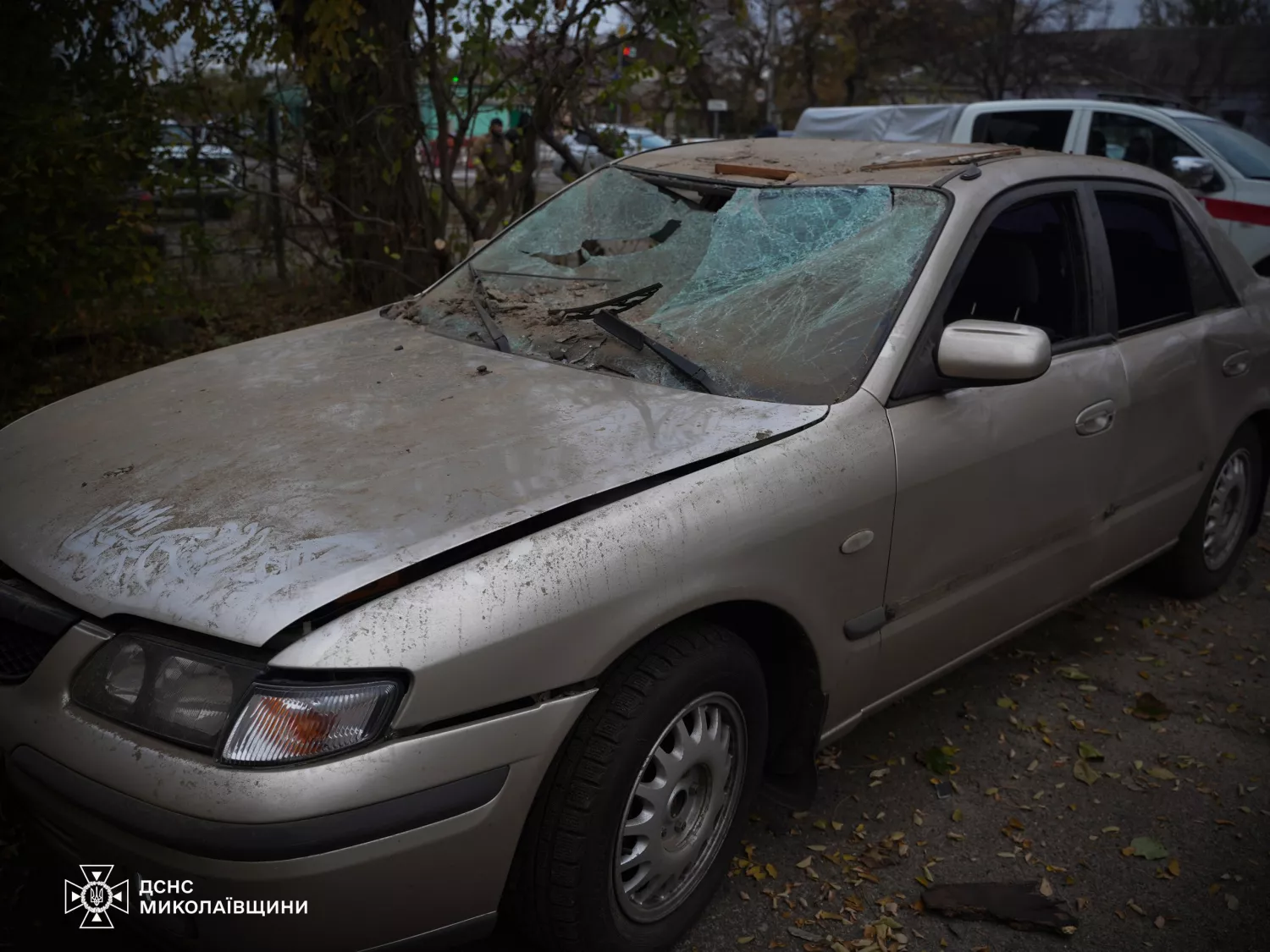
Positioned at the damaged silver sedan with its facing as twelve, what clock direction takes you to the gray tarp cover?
The gray tarp cover is roughly at 5 o'clock from the damaged silver sedan.

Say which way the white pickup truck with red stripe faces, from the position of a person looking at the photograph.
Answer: facing the viewer and to the right of the viewer

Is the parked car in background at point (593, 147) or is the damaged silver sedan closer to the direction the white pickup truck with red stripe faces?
the damaged silver sedan

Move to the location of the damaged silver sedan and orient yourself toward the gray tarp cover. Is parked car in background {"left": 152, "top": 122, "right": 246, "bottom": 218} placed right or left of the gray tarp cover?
left

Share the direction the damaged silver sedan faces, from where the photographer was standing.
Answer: facing the viewer and to the left of the viewer
